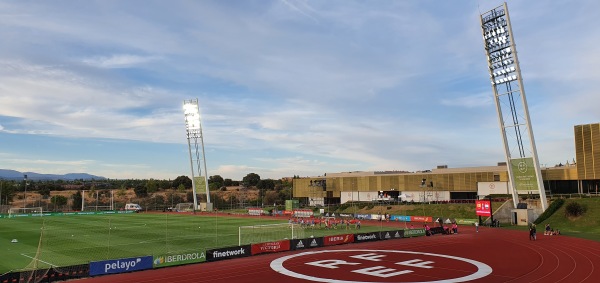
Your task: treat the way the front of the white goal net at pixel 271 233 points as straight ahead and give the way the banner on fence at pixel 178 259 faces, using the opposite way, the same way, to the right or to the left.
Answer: the opposite way

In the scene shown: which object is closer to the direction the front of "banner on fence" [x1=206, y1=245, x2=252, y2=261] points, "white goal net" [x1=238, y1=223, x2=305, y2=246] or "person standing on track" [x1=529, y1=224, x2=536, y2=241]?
the person standing on track

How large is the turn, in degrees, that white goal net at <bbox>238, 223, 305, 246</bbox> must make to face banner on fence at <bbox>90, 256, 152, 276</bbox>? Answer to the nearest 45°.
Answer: approximately 90° to its left

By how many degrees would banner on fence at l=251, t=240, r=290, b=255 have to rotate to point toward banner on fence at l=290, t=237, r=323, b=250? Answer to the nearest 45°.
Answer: approximately 90° to its left

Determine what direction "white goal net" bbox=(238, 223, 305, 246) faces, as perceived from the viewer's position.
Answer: facing away from the viewer and to the left of the viewer

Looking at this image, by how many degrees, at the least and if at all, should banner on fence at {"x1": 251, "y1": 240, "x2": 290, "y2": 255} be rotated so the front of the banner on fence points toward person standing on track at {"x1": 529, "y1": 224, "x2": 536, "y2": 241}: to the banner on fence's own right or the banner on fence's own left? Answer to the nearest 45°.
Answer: approximately 45° to the banner on fence's own left

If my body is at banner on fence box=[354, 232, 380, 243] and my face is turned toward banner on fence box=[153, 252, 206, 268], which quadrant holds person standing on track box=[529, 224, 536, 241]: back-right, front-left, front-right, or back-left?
back-left

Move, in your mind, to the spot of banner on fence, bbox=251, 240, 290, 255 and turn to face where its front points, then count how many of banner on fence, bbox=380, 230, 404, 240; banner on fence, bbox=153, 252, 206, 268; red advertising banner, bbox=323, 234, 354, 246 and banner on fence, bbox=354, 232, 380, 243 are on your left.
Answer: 3

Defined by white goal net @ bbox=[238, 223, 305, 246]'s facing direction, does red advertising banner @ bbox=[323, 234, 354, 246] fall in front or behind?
behind

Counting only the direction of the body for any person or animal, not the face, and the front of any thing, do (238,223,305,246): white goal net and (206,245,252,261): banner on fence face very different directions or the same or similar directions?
very different directions

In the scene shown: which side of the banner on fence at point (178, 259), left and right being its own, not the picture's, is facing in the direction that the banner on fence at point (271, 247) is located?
left
